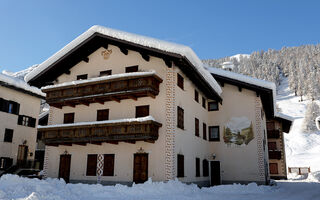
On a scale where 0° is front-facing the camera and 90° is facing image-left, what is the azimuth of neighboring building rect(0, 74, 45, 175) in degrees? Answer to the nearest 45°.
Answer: approximately 315°

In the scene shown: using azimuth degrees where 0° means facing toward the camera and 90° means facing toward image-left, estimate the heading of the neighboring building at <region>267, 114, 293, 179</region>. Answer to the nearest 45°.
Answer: approximately 0°
